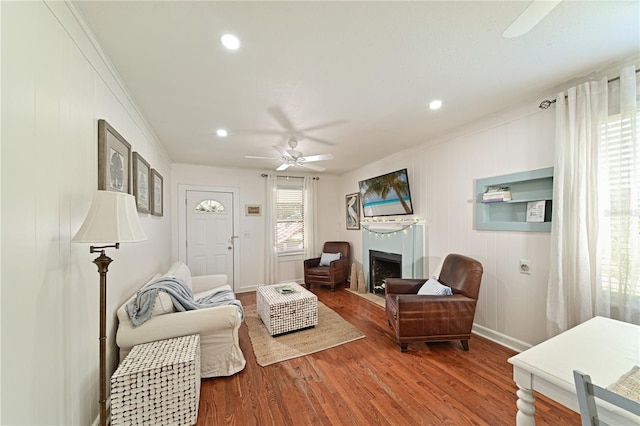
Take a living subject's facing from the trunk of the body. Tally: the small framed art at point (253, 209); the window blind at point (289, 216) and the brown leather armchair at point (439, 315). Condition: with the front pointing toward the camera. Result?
2

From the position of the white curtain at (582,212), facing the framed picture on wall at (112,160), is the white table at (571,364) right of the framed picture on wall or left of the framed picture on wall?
left

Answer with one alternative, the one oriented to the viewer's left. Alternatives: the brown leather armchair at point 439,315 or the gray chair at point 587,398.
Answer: the brown leather armchair

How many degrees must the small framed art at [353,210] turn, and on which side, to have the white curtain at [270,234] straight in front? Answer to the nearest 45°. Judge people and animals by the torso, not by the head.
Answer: approximately 45° to its right

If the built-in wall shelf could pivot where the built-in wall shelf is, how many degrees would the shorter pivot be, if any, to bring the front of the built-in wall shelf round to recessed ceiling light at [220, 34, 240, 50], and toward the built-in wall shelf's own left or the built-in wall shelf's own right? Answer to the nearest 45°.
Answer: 0° — it already faces it

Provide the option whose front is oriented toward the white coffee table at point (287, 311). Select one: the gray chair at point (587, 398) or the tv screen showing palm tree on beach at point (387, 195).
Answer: the tv screen showing palm tree on beach

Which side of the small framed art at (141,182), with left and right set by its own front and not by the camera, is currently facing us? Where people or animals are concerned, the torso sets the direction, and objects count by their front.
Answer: right

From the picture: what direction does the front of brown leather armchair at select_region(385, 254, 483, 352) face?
to the viewer's left
